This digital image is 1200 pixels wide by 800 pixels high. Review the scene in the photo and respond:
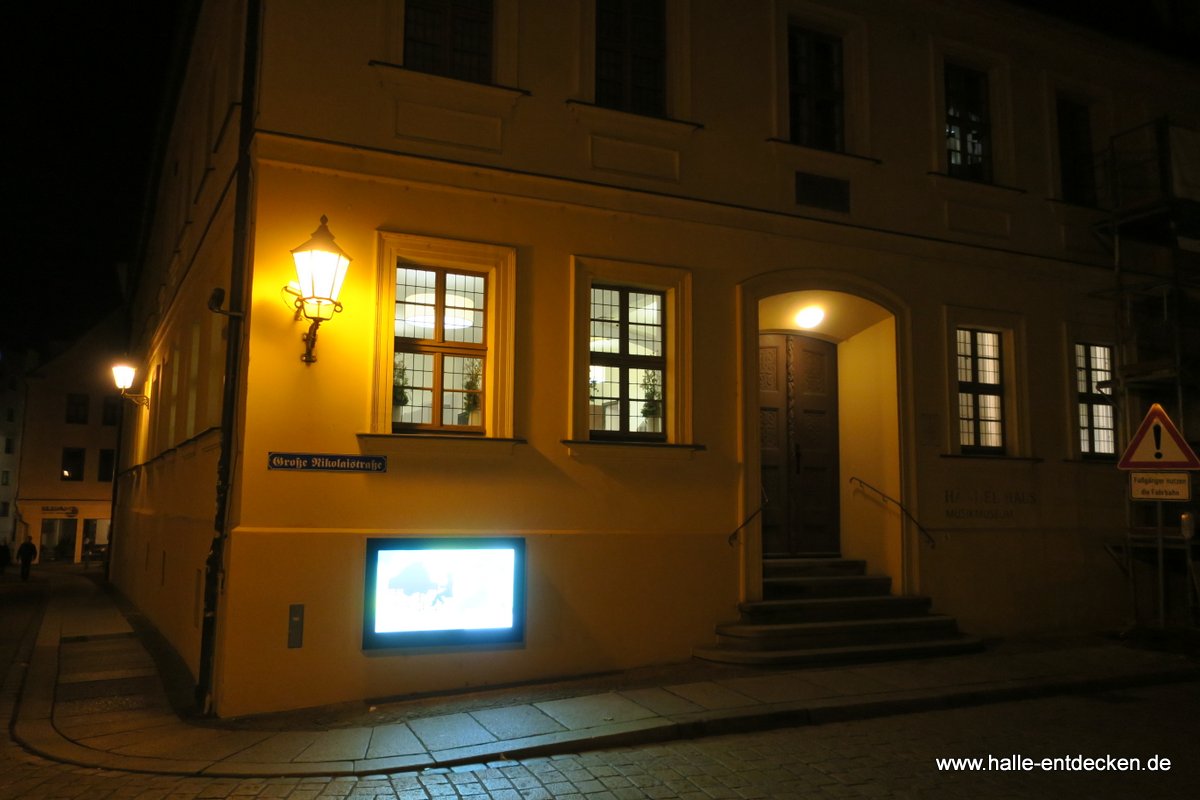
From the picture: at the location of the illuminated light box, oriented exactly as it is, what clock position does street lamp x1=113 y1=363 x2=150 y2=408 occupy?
The street lamp is roughly at 5 o'clock from the illuminated light box.

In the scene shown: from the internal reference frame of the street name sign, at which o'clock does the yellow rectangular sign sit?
The yellow rectangular sign is roughly at 9 o'clock from the street name sign.

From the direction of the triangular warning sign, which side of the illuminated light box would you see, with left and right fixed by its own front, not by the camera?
left

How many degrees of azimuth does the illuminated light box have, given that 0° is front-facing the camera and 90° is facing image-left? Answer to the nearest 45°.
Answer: approximately 0°

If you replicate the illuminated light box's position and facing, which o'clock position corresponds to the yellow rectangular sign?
The yellow rectangular sign is roughly at 9 o'clock from the illuminated light box.

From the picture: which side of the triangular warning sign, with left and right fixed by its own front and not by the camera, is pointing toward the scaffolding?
back

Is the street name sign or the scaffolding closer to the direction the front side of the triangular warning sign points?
the street name sign

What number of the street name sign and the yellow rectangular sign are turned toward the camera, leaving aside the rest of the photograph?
2
